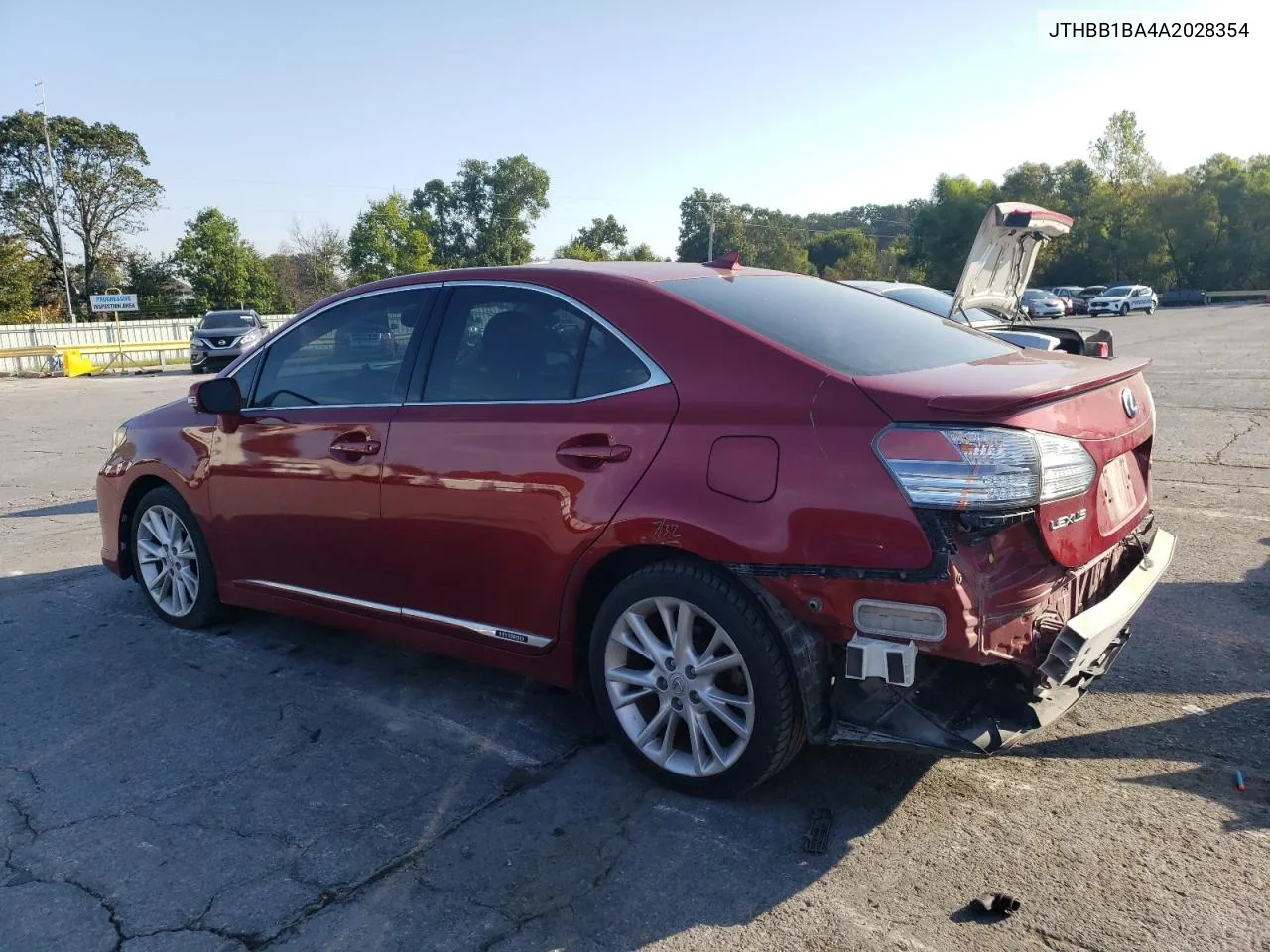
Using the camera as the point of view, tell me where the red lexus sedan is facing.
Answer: facing away from the viewer and to the left of the viewer

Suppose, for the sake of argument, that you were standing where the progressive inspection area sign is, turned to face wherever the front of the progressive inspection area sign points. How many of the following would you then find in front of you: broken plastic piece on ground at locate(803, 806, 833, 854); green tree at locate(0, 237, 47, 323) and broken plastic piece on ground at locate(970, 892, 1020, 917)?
2

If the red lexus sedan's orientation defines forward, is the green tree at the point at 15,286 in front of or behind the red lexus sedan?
in front

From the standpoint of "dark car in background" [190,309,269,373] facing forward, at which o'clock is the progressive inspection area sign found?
The progressive inspection area sign is roughly at 4 o'clock from the dark car in background.

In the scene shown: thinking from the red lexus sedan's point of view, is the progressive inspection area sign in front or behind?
in front

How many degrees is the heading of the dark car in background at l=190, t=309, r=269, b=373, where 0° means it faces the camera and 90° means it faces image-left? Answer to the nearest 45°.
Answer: approximately 45°

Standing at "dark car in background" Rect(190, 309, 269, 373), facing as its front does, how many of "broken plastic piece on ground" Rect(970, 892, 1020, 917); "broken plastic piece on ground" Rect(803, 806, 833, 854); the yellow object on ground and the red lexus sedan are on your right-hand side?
1

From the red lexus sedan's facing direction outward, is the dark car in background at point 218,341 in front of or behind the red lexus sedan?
in front

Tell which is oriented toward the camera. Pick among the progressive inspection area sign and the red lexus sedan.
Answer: the progressive inspection area sign

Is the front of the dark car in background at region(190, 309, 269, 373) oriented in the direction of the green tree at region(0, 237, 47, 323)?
no

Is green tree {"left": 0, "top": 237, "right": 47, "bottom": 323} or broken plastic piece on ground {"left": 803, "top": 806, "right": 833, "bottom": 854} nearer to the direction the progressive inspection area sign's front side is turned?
the broken plastic piece on ground

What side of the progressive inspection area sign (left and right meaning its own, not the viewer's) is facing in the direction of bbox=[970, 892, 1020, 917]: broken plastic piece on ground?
front

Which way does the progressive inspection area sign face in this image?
toward the camera

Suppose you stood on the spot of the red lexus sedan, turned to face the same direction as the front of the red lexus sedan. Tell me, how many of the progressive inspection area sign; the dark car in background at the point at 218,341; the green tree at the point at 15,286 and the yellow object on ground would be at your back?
0

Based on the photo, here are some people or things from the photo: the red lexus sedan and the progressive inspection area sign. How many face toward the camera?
1

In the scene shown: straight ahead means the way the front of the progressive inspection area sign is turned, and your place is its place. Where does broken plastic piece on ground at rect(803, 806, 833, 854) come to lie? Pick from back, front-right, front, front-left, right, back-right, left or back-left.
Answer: front

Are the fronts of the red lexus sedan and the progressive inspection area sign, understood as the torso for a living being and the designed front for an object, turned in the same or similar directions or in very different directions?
very different directions
